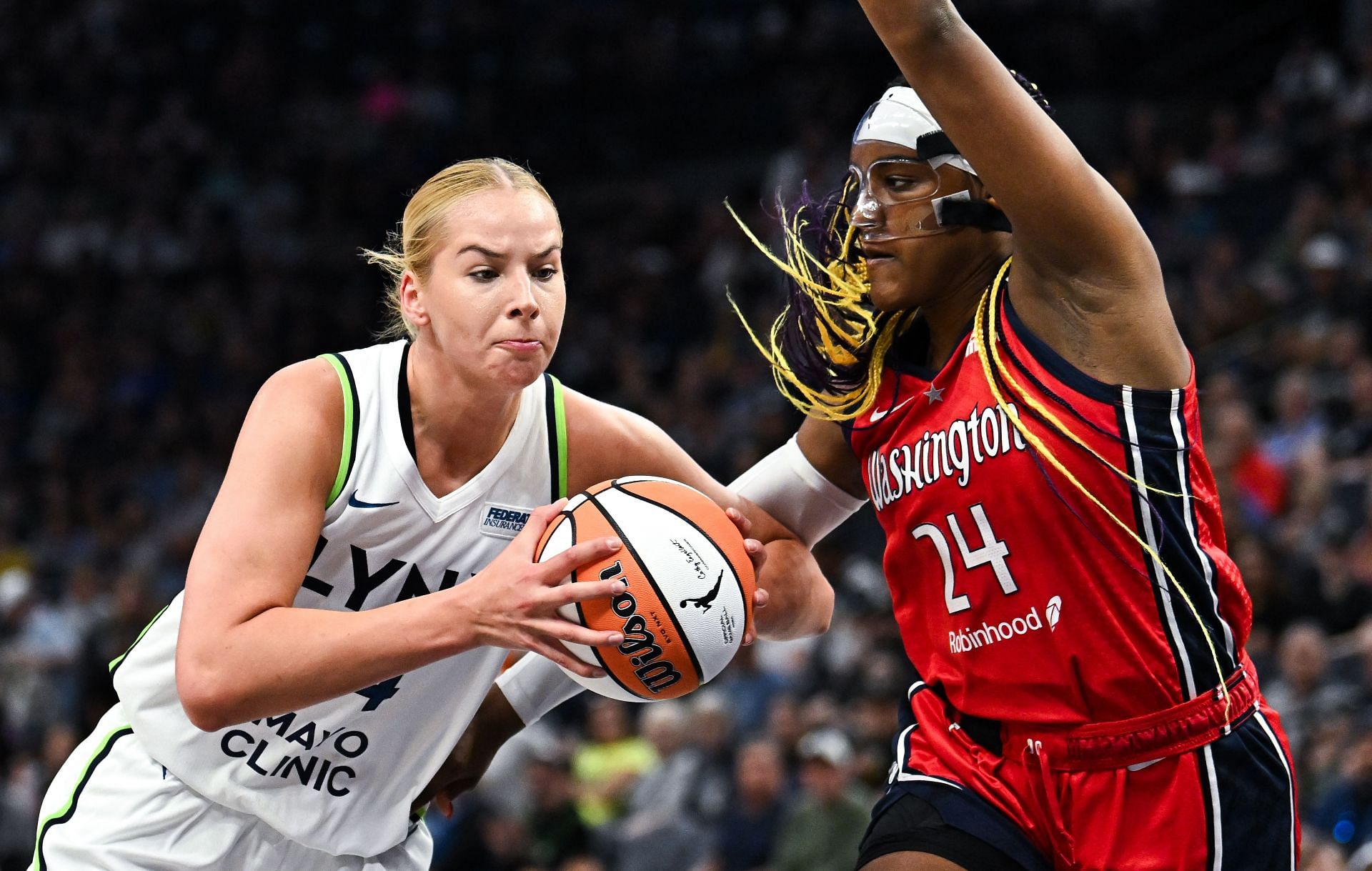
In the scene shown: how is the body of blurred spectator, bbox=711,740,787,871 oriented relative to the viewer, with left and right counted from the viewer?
facing the viewer

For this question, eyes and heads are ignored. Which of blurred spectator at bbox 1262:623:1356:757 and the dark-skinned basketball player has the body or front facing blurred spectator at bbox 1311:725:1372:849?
blurred spectator at bbox 1262:623:1356:757

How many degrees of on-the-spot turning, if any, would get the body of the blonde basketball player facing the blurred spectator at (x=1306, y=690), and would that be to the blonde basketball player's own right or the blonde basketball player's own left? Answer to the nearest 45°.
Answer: approximately 90° to the blonde basketball player's own left

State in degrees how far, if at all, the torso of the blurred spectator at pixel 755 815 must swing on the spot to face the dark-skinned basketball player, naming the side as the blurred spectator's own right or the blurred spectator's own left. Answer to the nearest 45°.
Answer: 0° — they already face them

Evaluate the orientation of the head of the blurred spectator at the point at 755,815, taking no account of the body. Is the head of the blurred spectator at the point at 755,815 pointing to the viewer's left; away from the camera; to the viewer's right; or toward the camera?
toward the camera

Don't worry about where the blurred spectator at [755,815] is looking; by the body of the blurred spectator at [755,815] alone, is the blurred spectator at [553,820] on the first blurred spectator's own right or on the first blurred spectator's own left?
on the first blurred spectator's own right

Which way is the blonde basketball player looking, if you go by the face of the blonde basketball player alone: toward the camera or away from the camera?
toward the camera

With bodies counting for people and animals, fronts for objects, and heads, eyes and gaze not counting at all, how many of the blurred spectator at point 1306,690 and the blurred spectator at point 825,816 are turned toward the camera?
2

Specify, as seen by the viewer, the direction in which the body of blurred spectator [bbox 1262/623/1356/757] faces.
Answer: toward the camera

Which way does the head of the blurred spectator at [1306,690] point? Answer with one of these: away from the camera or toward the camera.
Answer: toward the camera

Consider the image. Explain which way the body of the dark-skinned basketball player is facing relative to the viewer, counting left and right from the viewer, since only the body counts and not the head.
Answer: facing the viewer and to the left of the viewer

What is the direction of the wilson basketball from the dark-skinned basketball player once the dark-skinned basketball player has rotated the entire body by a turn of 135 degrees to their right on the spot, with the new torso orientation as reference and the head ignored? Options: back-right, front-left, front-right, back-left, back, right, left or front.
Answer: left

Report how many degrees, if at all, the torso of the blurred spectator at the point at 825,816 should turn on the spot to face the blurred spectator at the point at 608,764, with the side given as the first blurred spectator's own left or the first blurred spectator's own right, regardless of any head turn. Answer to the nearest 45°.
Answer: approximately 135° to the first blurred spectator's own right

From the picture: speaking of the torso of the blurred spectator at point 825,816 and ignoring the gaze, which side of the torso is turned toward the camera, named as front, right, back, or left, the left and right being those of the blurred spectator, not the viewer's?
front
